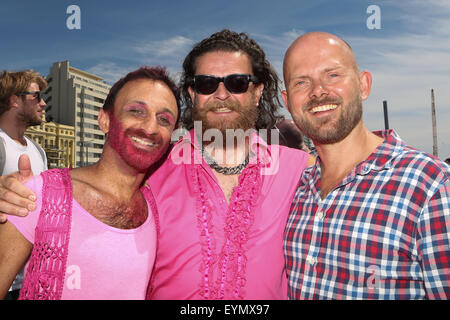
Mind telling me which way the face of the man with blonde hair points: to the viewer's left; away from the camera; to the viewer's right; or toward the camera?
to the viewer's right

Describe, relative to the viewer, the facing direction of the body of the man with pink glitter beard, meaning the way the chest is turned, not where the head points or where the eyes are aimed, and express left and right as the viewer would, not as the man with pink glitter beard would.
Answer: facing the viewer and to the right of the viewer

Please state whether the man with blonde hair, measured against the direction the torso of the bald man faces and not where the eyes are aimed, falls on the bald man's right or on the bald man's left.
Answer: on the bald man's right

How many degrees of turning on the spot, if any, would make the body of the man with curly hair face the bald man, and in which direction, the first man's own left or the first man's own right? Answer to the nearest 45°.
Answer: approximately 45° to the first man's own left

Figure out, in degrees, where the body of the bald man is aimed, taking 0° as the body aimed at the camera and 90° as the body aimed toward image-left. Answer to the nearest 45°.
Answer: approximately 45°
